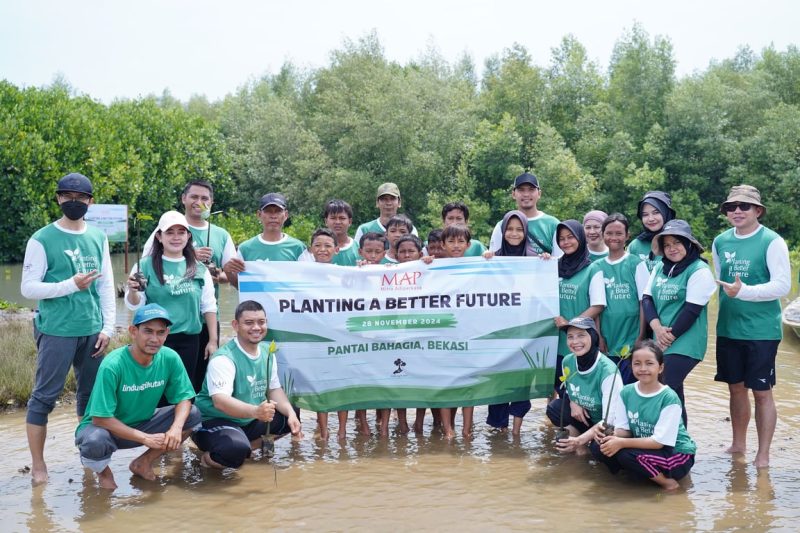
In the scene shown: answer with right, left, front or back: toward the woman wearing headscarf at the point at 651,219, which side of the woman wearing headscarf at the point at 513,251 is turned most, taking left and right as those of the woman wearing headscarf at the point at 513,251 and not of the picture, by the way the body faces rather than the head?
left

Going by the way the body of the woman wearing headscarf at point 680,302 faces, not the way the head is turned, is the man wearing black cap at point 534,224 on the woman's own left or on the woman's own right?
on the woman's own right

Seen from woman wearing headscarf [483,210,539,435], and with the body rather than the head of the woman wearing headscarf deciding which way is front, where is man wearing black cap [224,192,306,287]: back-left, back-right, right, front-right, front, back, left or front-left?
right

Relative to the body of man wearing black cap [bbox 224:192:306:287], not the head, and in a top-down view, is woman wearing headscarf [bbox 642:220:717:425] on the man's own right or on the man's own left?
on the man's own left

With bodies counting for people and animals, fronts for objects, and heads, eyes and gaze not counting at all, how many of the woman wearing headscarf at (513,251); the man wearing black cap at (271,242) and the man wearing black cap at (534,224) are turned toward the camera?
3

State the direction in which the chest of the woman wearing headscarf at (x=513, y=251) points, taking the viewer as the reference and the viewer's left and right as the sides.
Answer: facing the viewer

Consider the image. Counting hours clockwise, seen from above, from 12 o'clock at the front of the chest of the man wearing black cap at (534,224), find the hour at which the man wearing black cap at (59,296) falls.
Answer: the man wearing black cap at (59,296) is roughly at 2 o'clock from the man wearing black cap at (534,224).

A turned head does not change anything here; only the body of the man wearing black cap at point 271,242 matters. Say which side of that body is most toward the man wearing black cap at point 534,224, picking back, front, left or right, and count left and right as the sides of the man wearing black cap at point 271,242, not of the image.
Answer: left

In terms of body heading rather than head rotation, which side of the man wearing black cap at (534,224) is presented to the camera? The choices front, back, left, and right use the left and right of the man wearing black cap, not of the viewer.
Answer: front

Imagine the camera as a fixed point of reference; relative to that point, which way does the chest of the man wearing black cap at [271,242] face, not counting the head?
toward the camera

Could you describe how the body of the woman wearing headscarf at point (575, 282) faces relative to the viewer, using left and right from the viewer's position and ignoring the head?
facing the viewer and to the left of the viewer
